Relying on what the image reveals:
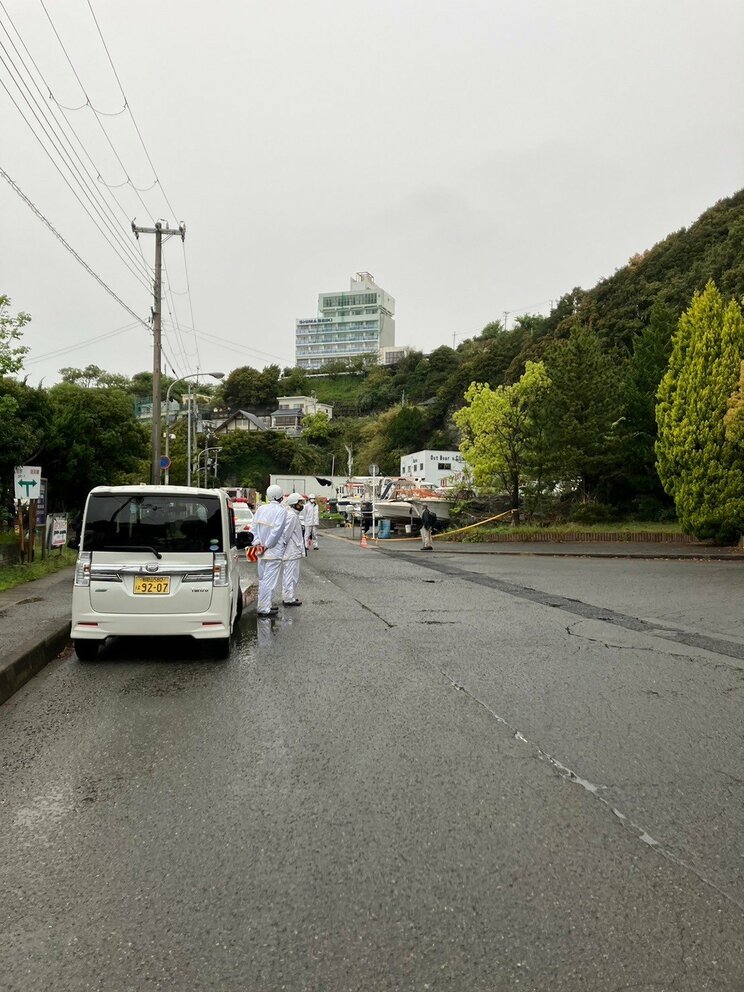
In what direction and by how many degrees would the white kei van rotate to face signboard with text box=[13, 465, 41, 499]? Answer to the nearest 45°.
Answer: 0° — it already faces it

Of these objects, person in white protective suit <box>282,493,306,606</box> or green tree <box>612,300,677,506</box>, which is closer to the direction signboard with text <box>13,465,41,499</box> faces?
the person in white protective suit

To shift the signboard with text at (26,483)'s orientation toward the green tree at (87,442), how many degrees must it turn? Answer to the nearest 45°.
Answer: approximately 180°

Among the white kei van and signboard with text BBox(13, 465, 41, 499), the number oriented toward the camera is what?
1

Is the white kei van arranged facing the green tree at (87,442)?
yes

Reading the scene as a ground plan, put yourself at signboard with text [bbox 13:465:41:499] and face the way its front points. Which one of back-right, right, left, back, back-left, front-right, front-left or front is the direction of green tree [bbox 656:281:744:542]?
left

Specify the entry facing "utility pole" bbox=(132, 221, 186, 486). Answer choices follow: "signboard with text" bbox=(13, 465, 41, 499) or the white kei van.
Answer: the white kei van

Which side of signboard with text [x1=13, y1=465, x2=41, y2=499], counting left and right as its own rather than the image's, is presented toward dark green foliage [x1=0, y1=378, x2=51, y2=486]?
back

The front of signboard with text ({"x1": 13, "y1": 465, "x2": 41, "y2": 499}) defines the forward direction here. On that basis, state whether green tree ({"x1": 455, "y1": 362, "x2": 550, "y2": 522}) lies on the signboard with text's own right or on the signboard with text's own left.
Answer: on the signboard with text's own left

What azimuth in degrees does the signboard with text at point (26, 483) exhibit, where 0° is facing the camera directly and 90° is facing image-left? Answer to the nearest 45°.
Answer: approximately 0°

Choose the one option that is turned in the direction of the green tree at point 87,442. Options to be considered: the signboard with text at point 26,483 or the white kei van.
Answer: the white kei van

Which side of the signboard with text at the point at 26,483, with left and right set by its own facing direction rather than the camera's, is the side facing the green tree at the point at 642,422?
left

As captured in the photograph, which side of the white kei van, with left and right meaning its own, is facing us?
back

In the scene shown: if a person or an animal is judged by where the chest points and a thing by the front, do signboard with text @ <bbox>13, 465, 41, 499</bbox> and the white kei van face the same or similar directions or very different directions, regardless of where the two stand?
very different directions

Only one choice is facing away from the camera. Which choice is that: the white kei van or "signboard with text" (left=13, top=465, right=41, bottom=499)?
the white kei van

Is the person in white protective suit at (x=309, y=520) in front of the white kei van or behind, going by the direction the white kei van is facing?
in front
